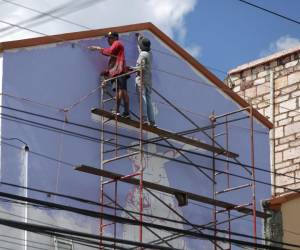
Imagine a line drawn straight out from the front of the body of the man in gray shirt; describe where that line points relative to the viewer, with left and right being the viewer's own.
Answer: facing away from the viewer and to the left of the viewer

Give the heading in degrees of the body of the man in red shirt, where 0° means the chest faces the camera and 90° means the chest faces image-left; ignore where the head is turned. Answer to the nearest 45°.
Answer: approximately 90°

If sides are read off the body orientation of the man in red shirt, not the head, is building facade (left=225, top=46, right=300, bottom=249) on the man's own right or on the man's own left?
on the man's own right

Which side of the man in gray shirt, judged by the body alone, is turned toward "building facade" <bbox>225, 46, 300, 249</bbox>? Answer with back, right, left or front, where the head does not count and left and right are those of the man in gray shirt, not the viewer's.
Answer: right

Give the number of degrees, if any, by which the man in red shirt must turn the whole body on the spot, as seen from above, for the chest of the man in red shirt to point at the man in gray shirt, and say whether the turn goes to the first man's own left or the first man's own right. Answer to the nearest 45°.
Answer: approximately 135° to the first man's own right

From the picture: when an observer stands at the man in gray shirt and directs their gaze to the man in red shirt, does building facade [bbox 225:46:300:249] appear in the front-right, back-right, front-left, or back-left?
back-right
